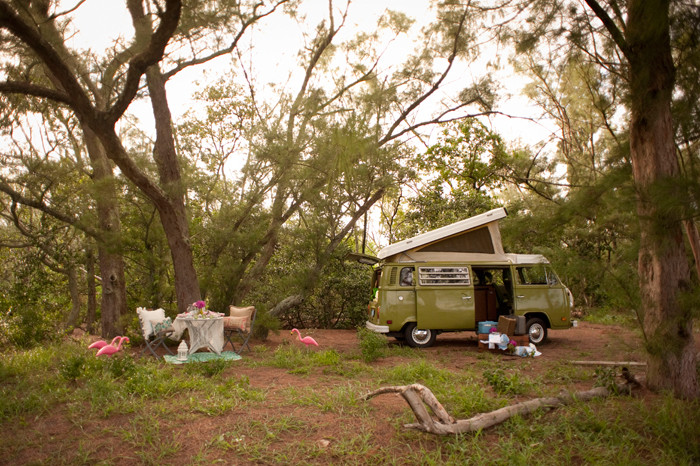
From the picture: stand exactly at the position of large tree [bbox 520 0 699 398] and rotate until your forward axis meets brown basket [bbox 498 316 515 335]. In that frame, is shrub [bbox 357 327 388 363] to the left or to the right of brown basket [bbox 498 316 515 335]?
left

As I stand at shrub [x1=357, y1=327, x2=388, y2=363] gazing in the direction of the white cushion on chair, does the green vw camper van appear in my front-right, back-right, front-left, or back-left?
back-right

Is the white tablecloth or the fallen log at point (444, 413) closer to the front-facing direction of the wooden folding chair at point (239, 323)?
the white tablecloth

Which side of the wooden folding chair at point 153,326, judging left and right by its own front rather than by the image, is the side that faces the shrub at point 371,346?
front

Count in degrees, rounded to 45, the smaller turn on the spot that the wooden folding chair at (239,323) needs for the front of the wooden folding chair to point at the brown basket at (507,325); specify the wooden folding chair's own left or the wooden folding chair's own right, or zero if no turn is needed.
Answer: approximately 135° to the wooden folding chair's own left

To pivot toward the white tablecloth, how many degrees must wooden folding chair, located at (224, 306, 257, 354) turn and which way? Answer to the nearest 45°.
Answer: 0° — it already faces it

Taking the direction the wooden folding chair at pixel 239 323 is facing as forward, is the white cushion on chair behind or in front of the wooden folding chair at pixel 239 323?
in front

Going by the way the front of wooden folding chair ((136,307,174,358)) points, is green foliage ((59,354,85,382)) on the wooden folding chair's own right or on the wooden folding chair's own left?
on the wooden folding chair's own right
